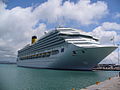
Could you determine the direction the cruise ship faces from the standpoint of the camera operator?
facing the viewer and to the right of the viewer
